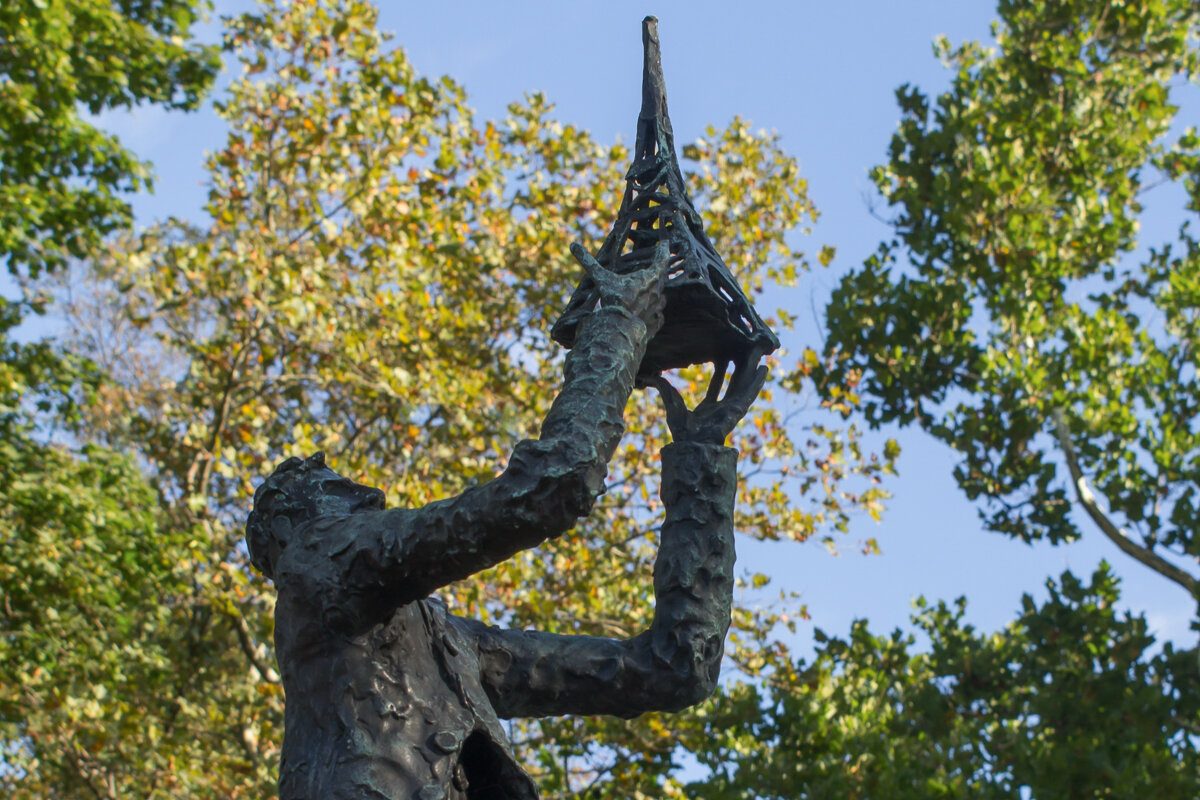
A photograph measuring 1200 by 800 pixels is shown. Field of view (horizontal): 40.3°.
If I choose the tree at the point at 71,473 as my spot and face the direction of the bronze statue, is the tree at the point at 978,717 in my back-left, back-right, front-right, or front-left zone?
front-left

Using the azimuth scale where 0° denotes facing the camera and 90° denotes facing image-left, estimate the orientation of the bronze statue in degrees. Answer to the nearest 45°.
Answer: approximately 270°

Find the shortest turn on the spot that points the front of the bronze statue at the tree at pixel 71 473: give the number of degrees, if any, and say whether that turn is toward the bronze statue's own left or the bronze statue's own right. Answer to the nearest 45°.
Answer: approximately 135° to the bronze statue's own left

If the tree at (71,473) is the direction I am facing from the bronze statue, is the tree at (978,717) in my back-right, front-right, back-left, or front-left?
front-right

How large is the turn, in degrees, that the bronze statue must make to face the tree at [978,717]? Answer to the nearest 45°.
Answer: approximately 45° to its left
